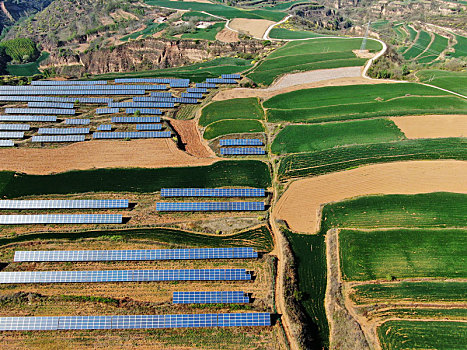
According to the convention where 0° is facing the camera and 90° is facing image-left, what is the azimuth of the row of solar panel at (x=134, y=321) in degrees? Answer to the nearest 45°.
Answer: approximately 0°
